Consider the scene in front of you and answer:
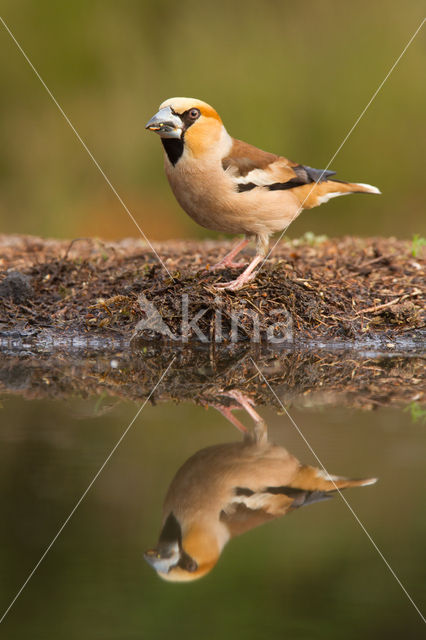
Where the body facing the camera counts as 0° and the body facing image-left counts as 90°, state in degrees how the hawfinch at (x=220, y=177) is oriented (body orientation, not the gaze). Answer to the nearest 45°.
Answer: approximately 90°
